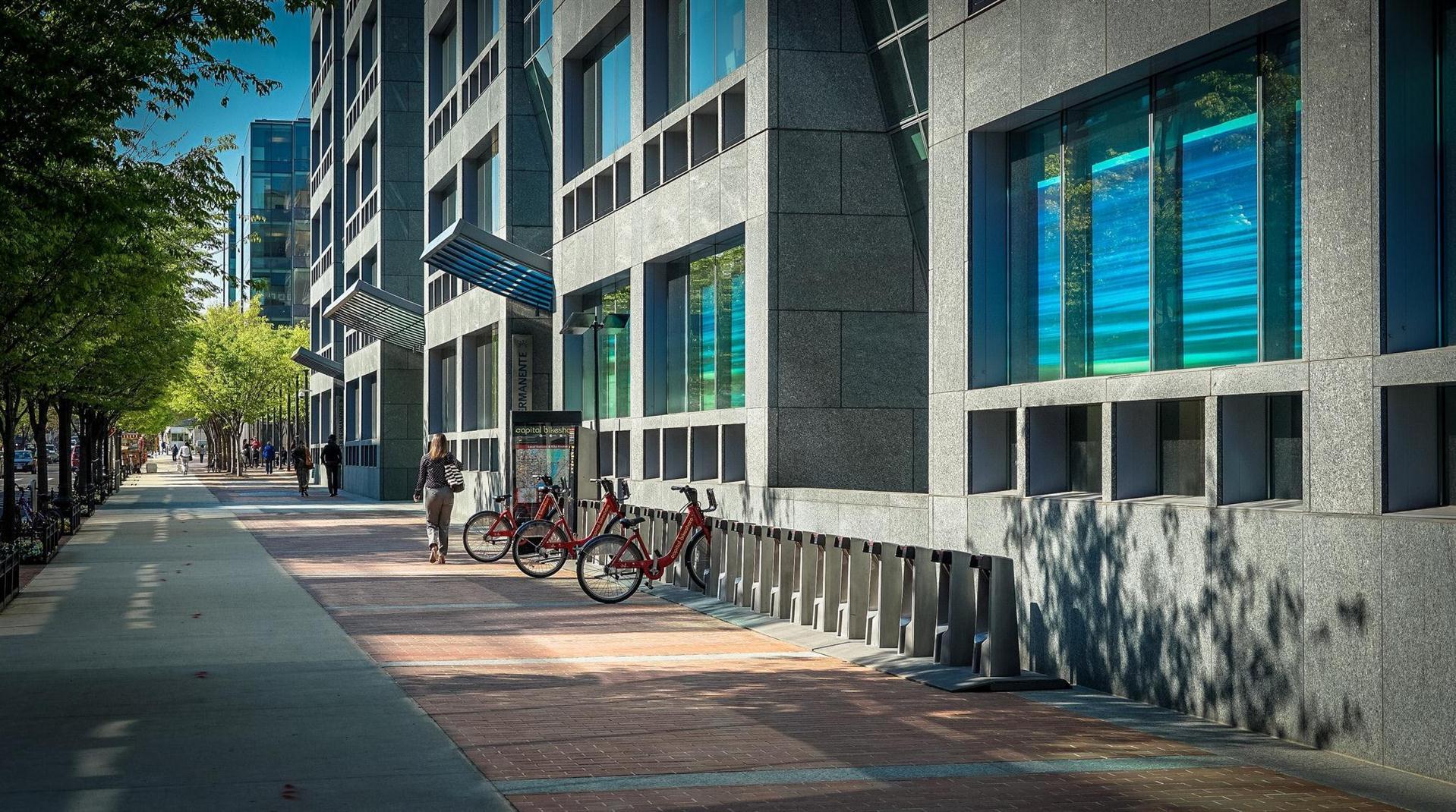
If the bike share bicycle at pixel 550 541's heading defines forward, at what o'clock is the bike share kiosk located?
The bike share kiosk is roughly at 9 o'clock from the bike share bicycle.

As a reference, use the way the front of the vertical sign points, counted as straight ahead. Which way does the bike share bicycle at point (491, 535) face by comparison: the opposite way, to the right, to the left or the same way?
to the left

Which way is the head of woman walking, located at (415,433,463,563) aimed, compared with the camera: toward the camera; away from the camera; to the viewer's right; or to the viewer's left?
away from the camera

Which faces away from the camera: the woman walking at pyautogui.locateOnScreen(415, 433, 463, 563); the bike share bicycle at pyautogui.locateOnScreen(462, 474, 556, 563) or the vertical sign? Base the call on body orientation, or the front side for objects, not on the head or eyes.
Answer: the woman walking

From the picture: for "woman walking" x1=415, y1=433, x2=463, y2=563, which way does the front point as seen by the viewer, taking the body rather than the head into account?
away from the camera

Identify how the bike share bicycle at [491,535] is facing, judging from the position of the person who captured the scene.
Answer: facing to the right of the viewer

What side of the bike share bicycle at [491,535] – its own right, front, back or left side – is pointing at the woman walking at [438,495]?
back

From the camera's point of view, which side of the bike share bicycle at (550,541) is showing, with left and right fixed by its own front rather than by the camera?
right

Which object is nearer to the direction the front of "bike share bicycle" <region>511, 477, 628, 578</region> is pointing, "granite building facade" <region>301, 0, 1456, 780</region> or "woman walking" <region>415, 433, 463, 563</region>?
the granite building facade

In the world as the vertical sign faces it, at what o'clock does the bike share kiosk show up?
The bike share kiosk is roughly at 12 o'clock from the vertical sign.

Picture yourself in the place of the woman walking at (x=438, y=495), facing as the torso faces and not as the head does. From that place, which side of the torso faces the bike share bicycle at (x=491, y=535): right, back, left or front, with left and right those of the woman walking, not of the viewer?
right

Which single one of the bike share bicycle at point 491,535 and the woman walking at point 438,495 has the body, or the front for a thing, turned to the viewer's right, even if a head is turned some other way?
the bike share bicycle

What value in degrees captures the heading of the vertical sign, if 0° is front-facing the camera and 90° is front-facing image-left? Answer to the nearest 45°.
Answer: approximately 0°

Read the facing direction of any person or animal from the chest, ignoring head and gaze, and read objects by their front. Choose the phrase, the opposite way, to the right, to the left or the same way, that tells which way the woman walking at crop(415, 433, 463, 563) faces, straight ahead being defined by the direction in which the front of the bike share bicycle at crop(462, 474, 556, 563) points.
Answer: to the left

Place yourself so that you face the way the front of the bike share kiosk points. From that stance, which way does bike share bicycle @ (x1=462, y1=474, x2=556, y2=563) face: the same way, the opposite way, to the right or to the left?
to the left
